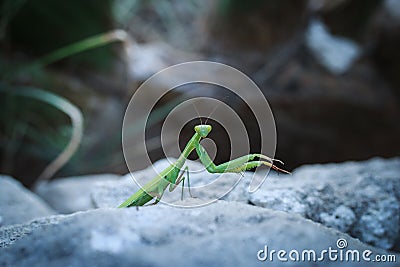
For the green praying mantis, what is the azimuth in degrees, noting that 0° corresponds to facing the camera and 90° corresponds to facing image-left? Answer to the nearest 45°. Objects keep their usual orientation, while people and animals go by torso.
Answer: approximately 270°
